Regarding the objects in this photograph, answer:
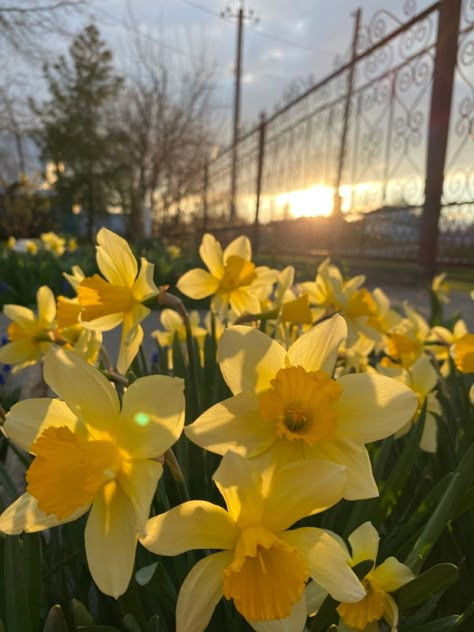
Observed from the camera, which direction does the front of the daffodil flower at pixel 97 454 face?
facing the viewer and to the left of the viewer

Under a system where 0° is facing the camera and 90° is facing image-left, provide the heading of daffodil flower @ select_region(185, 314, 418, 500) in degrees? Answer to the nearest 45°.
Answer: approximately 0°

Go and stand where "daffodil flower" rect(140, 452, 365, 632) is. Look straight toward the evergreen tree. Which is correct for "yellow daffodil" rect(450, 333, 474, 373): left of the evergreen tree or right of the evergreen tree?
right

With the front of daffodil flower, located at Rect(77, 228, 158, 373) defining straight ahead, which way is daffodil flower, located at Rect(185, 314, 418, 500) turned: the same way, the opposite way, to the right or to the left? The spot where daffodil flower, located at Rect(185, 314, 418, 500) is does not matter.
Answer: to the left

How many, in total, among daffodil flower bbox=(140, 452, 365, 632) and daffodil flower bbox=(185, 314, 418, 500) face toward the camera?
2

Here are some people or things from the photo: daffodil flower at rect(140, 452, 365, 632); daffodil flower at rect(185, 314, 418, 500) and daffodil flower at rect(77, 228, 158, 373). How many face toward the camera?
2

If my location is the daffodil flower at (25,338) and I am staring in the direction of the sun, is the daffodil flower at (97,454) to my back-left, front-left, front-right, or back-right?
back-right

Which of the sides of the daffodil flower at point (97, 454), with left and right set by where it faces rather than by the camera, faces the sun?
back

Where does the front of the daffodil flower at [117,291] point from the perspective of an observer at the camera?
facing to the left of the viewer

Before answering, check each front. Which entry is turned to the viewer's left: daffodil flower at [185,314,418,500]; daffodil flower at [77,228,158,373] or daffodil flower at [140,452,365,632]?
daffodil flower at [77,228,158,373]

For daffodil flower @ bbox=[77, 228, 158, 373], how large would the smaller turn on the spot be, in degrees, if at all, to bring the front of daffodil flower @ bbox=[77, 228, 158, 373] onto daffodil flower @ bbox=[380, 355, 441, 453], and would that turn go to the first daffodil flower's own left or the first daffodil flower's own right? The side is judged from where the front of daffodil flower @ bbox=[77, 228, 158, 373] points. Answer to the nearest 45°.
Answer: approximately 180°
